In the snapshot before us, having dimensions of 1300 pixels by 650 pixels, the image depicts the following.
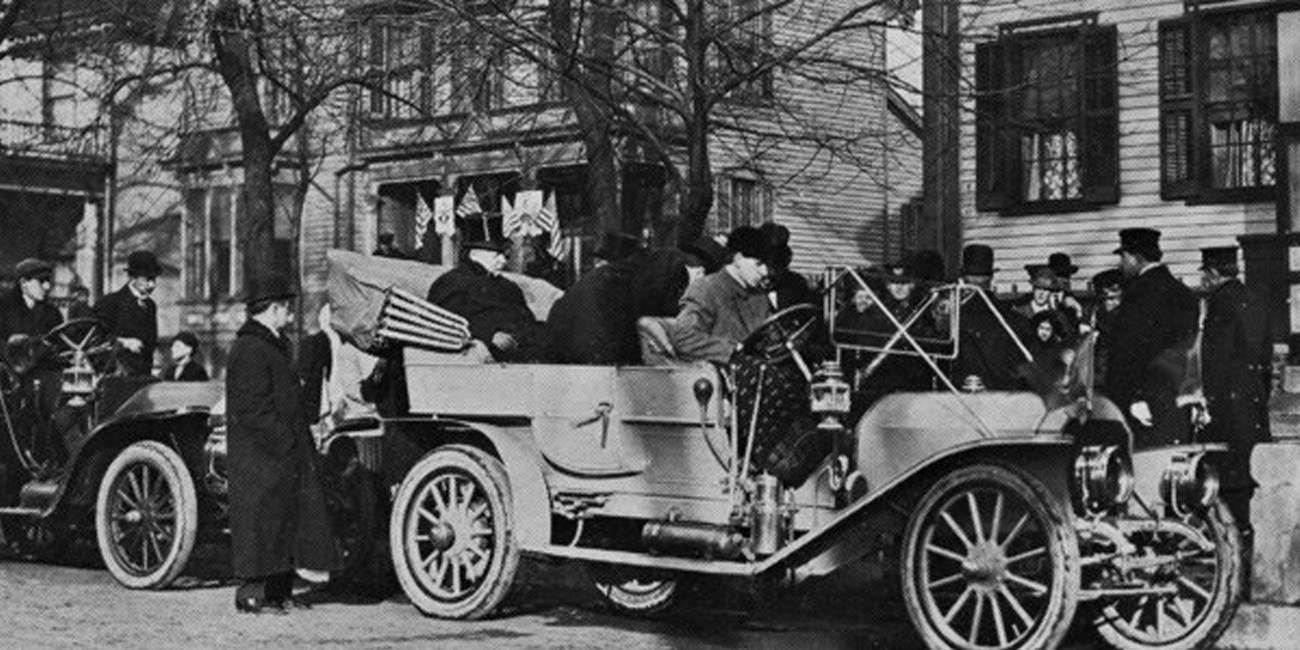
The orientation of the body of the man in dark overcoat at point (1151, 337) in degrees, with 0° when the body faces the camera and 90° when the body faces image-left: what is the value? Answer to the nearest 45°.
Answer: approximately 90°

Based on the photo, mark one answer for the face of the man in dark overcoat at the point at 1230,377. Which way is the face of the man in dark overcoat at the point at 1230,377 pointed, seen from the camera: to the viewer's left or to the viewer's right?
to the viewer's left

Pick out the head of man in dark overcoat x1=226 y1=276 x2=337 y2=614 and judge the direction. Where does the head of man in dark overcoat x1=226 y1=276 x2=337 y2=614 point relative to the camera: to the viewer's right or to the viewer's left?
to the viewer's right

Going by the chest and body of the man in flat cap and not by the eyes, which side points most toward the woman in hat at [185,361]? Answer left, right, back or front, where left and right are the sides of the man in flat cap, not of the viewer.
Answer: left

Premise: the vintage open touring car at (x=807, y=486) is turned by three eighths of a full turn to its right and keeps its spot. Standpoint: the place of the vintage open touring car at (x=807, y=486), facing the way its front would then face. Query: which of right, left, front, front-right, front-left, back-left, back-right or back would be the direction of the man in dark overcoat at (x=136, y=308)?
front-right

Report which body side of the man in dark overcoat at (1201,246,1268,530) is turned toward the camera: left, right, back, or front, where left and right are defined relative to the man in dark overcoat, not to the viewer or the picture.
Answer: left

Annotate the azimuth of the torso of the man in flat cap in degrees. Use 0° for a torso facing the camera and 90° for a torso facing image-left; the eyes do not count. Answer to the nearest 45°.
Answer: approximately 315°

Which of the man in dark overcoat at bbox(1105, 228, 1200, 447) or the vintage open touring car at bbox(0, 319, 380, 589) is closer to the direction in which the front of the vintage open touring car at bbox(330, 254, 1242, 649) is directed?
the man in dark overcoat

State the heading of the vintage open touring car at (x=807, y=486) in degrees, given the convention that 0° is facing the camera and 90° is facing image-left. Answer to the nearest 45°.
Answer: approximately 315°
